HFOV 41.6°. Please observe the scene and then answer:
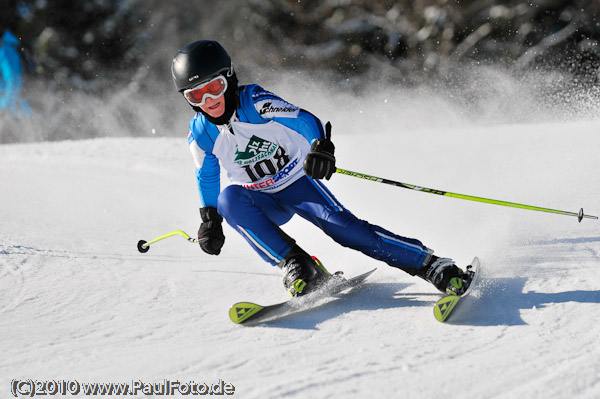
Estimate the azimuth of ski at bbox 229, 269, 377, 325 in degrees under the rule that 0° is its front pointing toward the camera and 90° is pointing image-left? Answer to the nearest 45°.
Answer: approximately 45°

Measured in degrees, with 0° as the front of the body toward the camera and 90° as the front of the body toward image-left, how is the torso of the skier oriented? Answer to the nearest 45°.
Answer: approximately 0°
